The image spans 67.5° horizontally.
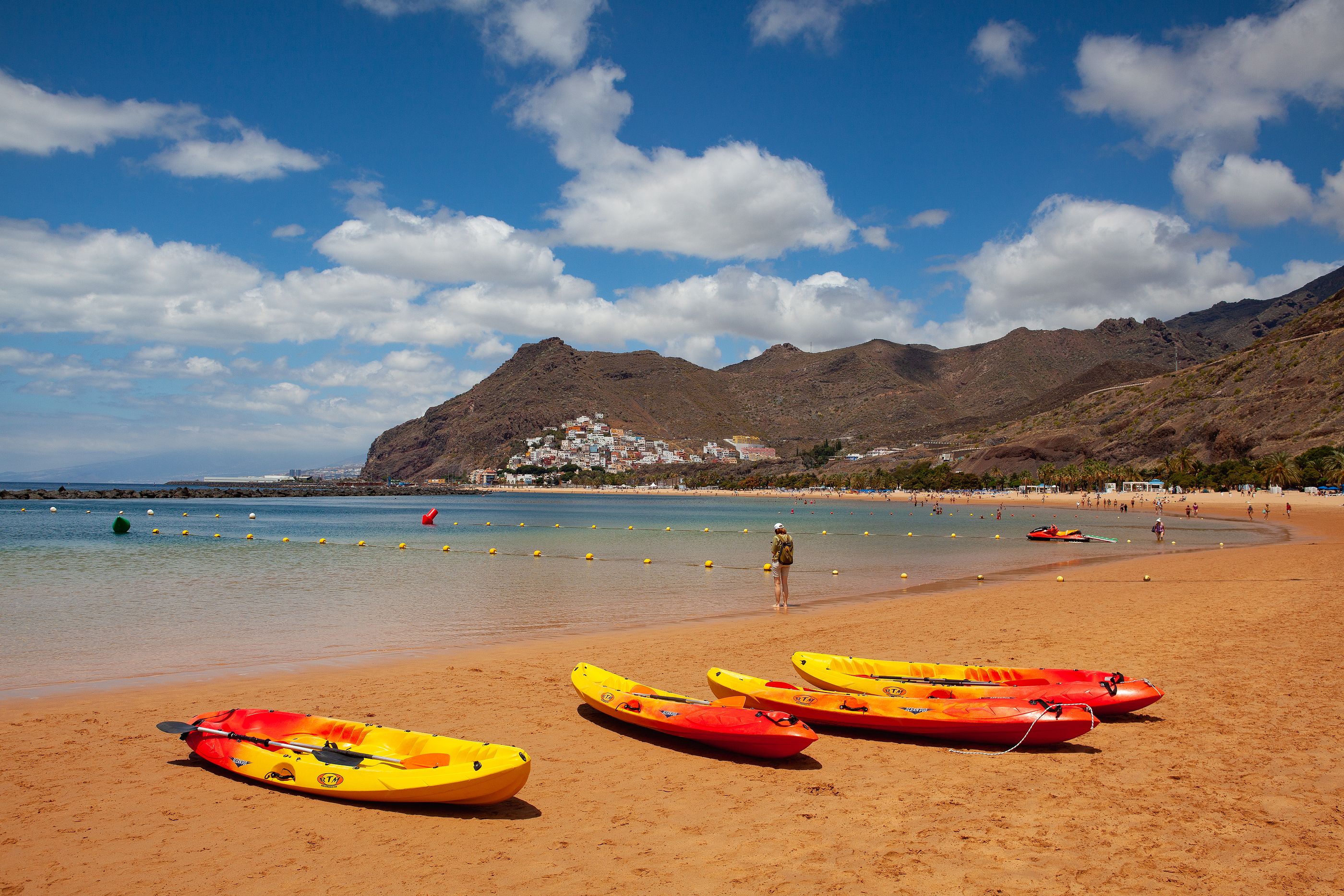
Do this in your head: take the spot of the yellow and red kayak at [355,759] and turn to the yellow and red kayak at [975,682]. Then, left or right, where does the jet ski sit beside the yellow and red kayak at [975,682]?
left

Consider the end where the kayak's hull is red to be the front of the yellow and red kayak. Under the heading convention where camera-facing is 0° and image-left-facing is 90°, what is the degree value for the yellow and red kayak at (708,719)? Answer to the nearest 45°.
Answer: approximately 315°

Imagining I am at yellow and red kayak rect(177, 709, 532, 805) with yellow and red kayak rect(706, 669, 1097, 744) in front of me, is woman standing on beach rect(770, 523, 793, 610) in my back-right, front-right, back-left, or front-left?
front-left

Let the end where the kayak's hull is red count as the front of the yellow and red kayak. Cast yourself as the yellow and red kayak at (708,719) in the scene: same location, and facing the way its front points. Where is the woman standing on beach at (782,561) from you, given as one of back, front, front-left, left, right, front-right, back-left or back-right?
back-left

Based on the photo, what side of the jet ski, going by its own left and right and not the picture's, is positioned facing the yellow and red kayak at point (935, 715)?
left

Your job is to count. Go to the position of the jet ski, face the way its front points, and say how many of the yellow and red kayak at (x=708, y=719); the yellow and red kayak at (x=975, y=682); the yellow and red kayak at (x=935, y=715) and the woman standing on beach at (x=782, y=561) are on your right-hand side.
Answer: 0

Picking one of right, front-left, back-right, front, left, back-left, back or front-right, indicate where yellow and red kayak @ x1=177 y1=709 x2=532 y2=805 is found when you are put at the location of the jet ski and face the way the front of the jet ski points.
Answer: left

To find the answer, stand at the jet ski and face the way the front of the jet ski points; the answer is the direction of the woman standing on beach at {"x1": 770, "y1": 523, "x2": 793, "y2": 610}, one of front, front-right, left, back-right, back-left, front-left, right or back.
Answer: left

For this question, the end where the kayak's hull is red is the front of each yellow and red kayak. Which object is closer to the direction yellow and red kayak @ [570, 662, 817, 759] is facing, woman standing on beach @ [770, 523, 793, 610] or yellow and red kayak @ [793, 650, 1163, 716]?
the yellow and red kayak

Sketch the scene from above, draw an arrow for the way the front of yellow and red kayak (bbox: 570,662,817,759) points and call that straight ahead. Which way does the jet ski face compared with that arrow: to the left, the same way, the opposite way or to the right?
the opposite way

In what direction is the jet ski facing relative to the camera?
to the viewer's left
